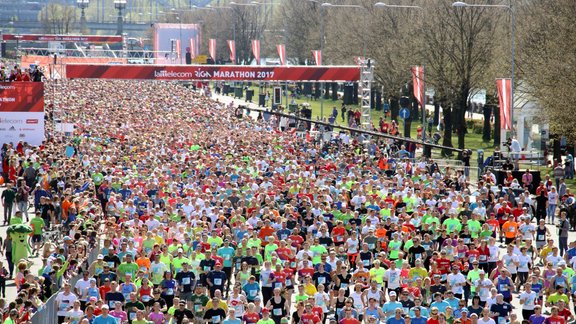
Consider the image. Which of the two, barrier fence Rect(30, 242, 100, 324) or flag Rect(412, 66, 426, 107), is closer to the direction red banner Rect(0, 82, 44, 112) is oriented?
the barrier fence

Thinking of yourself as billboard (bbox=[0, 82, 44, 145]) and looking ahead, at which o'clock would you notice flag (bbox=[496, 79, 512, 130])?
The flag is roughly at 10 o'clock from the billboard.

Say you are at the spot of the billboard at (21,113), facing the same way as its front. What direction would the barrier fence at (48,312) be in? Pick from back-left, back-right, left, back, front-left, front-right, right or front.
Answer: front

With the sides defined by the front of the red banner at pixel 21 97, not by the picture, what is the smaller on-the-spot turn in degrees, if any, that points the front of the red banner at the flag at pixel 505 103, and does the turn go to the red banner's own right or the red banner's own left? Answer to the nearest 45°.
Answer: approximately 45° to the red banner's own left

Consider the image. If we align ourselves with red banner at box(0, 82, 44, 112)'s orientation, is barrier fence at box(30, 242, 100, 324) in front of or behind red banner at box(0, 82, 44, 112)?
in front

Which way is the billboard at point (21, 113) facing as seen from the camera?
toward the camera

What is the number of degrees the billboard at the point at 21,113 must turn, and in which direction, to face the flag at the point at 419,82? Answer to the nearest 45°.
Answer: approximately 90° to its left

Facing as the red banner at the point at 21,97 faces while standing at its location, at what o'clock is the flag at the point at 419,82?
The flag is roughly at 9 o'clock from the red banner.

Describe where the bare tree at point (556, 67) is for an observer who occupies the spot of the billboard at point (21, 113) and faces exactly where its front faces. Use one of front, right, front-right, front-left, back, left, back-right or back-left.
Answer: left

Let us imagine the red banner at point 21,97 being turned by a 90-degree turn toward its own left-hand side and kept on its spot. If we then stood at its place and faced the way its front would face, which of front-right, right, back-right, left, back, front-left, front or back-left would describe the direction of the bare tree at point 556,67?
front

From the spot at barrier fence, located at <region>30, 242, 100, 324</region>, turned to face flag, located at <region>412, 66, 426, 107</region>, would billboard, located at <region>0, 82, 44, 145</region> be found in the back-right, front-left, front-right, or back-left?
front-left
